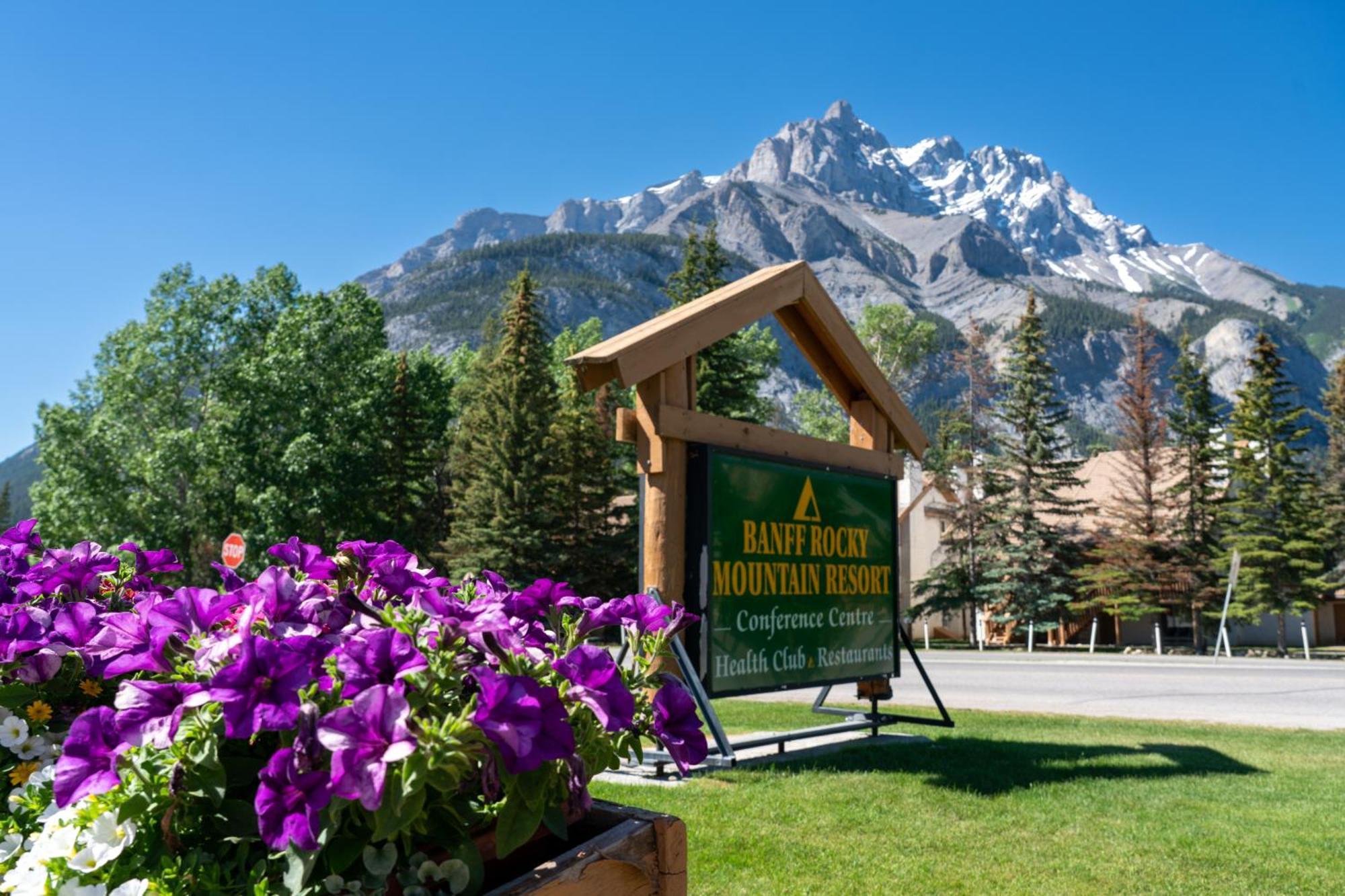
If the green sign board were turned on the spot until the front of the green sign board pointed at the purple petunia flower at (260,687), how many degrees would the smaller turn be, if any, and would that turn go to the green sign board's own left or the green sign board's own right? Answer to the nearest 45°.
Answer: approximately 45° to the green sign board's own right

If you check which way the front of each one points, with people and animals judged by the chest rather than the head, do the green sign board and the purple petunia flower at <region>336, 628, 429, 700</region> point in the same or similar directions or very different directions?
same or similar directions

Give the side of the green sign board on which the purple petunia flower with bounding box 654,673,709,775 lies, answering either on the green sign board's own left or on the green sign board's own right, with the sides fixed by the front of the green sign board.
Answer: on the green sign board's own right

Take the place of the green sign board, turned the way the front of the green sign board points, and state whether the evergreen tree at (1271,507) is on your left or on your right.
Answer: on your left

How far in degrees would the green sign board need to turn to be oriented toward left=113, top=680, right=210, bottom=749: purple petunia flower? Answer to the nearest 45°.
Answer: approximately 45° to its right

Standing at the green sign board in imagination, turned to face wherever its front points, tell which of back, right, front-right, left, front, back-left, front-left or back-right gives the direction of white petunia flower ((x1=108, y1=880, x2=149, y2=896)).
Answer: front-right

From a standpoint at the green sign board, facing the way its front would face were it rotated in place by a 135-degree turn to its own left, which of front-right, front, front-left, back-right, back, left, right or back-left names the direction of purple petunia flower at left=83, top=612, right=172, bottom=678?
back

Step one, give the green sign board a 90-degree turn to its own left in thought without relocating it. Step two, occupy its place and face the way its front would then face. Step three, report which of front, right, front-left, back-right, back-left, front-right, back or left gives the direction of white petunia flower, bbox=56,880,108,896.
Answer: back-right

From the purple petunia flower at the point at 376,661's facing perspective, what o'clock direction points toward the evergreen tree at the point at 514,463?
The evergreen tree is roughly at 6 o'clock from the purple petunia flower.

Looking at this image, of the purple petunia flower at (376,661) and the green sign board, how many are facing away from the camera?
0

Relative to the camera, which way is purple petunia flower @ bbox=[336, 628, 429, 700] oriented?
toward the camera

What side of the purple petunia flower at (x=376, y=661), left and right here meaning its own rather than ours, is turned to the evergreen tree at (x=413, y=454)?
back

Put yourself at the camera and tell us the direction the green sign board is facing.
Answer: facing the viewer and to the right of the viewer

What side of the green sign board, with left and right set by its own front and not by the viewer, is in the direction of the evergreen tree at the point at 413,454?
back
